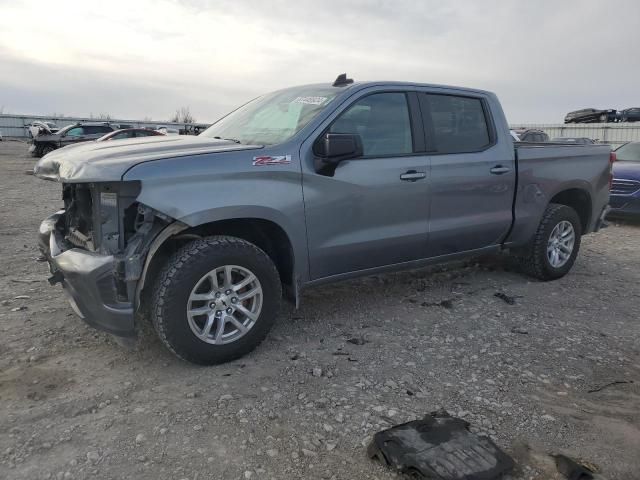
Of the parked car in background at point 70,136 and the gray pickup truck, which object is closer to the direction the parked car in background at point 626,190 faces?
the gray pickup truck

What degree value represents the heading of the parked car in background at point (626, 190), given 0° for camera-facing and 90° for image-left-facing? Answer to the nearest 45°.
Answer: approximately 0°

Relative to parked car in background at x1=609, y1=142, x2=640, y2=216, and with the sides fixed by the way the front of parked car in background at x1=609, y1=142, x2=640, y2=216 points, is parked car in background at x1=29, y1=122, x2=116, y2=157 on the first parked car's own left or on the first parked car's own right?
on the first parked car's own right

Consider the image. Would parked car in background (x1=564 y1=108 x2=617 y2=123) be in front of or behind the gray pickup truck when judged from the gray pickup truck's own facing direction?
behind

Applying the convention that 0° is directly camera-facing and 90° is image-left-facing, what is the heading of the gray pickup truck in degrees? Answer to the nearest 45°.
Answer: approximately 45°
